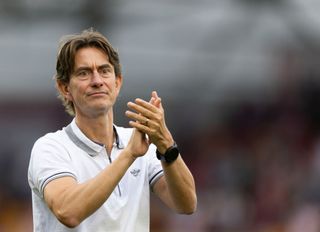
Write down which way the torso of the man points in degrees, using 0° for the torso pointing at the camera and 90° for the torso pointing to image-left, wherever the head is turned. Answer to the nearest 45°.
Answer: approximately 315°
